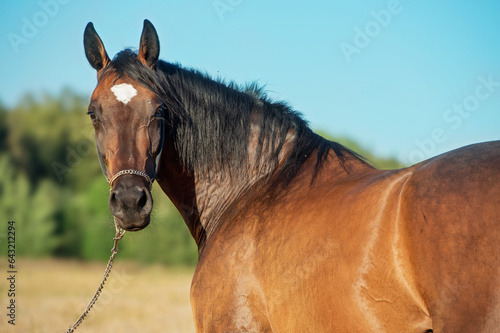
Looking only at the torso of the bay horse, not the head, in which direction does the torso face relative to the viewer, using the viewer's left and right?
facing away from the viewer and to the left of the viewer
